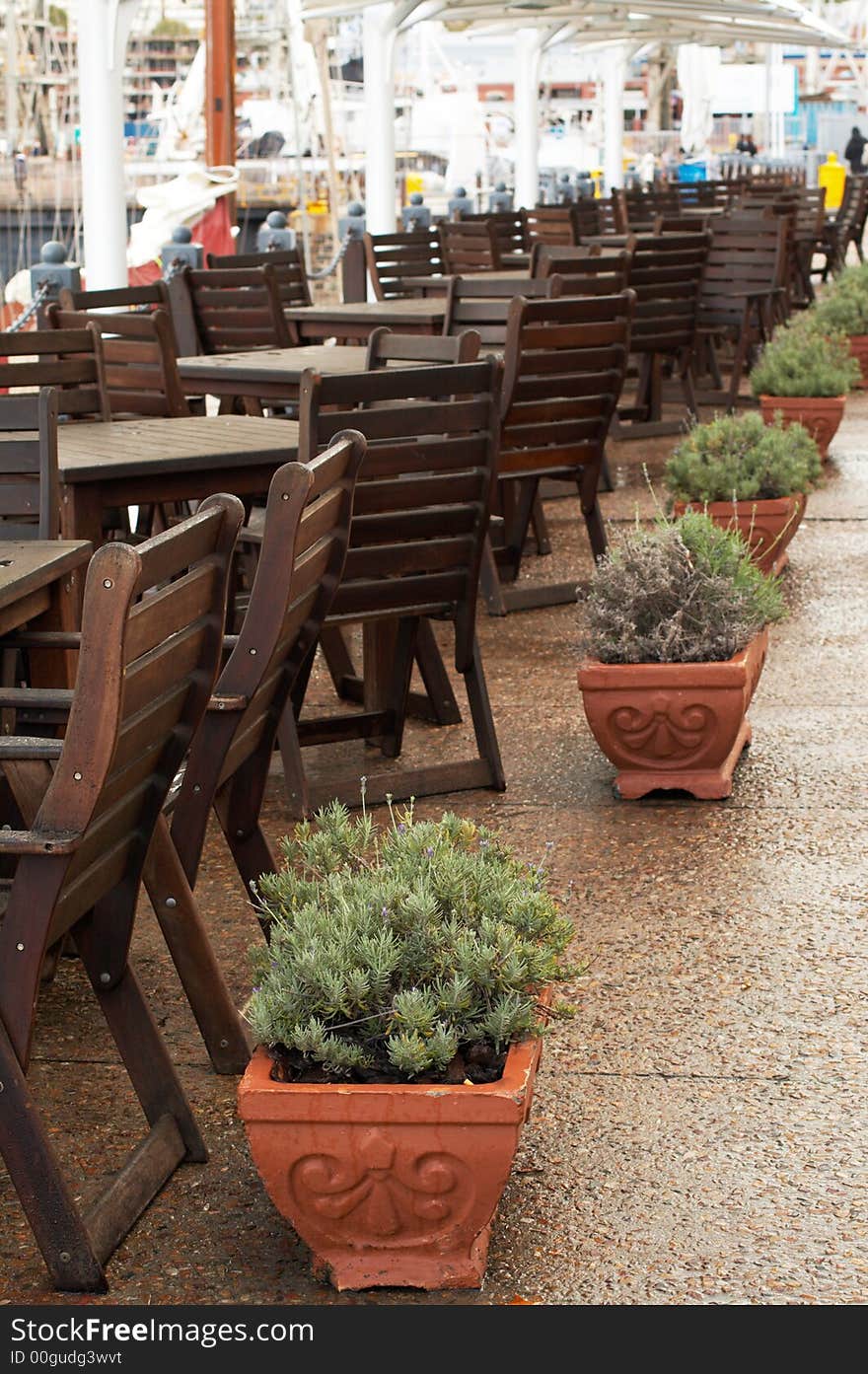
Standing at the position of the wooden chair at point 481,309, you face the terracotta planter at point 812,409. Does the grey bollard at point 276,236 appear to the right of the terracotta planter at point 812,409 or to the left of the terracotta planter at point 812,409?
left

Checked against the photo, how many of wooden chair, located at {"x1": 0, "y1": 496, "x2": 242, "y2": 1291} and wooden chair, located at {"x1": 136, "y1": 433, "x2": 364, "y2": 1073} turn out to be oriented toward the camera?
0

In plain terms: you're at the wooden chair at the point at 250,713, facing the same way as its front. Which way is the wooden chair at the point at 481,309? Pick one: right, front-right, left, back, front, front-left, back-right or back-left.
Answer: front-right

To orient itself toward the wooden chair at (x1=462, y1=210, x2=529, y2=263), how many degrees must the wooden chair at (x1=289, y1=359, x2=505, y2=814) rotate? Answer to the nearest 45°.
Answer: approximately 45° to its right

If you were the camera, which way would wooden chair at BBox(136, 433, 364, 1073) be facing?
facing away from the viewer and to the left of the viewer

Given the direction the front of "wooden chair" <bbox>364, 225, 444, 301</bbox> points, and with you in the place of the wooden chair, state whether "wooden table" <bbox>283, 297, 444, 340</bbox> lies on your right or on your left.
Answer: on your right

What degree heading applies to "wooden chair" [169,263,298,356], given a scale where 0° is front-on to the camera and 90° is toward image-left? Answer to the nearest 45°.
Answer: approximately 315°

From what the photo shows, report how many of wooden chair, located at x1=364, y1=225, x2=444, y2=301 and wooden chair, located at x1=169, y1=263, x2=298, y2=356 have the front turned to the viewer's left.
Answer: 0

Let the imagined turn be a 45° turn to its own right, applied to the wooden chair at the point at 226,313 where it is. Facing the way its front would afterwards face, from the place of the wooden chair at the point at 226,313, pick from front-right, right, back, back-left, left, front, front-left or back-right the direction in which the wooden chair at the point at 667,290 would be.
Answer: back-left

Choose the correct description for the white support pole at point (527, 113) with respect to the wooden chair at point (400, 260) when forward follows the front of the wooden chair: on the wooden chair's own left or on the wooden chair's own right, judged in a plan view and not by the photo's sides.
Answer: on the wooden chair's own left

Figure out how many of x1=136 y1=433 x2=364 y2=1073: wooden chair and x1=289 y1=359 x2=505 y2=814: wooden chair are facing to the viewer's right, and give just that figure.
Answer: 0

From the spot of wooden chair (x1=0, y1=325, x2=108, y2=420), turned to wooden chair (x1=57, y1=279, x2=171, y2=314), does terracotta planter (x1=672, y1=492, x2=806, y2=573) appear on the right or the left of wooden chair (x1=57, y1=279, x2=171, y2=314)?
right

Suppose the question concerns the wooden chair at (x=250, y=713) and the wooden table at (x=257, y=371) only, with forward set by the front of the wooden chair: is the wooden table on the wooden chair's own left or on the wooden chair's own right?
on the wooden chair's own right
